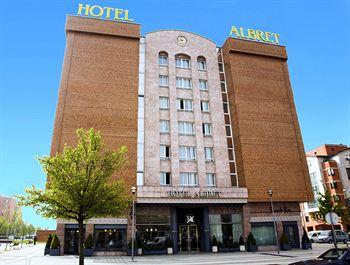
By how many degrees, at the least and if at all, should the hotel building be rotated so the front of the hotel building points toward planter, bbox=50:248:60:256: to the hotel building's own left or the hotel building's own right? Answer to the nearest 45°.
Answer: approximately 90° to the hotel building's own right

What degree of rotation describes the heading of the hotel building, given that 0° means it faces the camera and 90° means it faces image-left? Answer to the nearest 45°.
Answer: approximately 0°

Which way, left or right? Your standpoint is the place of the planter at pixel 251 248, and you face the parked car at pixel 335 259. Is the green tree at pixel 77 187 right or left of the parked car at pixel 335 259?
right

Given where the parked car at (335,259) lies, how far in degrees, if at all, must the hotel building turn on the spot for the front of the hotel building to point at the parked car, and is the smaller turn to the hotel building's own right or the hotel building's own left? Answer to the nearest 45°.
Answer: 0° — it already faces it

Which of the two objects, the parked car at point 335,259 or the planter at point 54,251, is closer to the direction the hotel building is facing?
the parked car

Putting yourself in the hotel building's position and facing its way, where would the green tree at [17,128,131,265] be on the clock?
The green tree is roughly at 1 o'clock from the hotel building.
